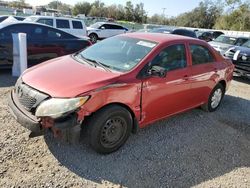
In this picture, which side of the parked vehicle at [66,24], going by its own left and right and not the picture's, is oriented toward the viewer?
left

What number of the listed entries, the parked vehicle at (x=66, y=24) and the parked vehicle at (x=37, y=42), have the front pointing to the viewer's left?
2

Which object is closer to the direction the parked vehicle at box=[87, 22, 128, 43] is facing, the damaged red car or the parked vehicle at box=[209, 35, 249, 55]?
the damaged red car

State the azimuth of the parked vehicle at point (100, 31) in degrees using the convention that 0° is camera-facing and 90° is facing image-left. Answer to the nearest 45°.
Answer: approximately 45°

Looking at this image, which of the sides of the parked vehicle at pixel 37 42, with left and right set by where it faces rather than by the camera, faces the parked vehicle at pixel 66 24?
right

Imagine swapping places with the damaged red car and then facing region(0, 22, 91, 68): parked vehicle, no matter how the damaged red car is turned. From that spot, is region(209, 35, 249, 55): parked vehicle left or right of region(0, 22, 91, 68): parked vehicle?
right

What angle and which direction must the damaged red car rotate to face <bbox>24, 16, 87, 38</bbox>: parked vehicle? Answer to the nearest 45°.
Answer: approximately 135° to its right

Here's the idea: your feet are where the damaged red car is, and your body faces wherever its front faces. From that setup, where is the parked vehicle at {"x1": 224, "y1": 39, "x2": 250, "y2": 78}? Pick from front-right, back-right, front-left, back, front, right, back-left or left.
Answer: back

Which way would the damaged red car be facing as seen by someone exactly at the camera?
facing the viewer and to the left of the viewer

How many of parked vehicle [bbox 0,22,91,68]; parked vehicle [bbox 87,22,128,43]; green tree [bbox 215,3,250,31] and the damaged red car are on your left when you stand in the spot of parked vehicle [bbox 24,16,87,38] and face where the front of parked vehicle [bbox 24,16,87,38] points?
2

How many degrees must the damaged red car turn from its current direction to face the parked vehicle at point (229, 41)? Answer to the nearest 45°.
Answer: approximately 180°
